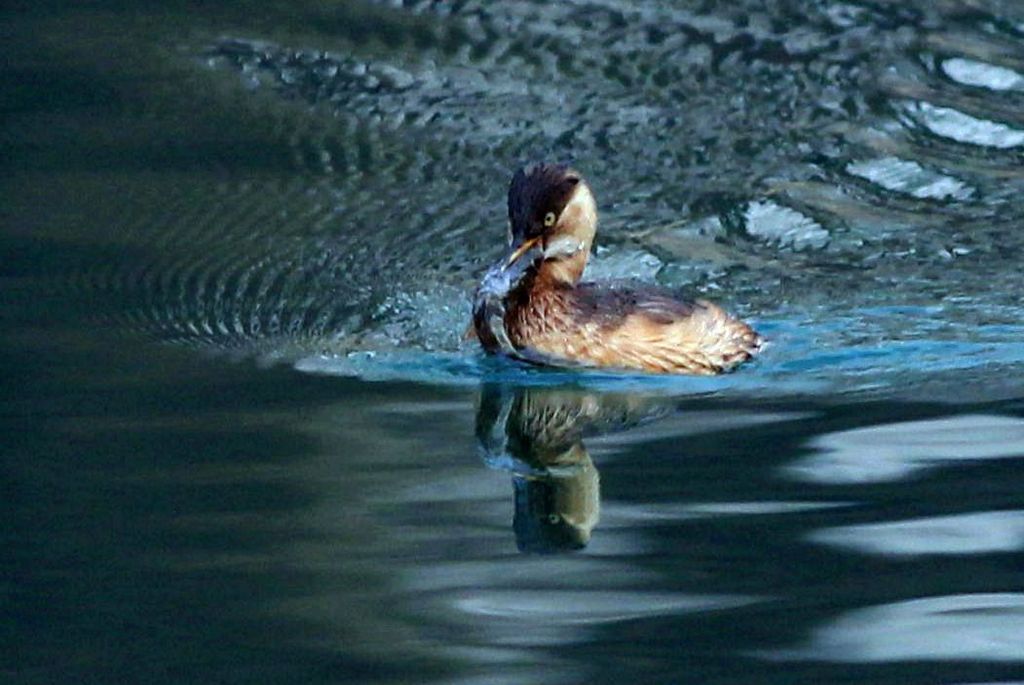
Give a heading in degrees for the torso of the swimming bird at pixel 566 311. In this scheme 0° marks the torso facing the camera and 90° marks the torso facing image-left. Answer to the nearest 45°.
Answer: approximately 90°
